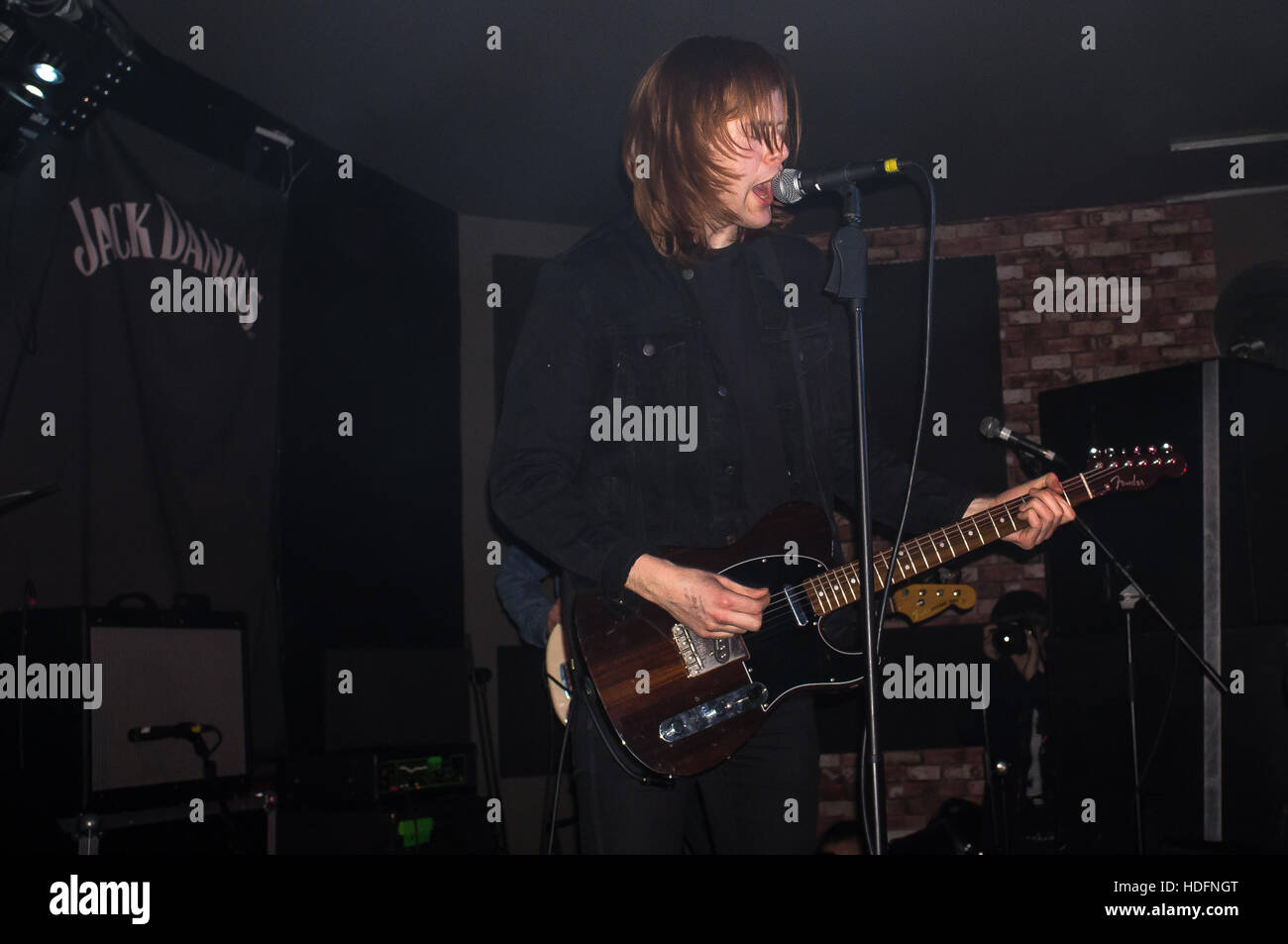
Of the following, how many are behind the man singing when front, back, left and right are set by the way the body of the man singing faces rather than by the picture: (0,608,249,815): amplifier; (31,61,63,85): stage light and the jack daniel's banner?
3

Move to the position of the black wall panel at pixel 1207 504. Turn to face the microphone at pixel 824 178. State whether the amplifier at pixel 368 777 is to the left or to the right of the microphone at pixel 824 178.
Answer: right

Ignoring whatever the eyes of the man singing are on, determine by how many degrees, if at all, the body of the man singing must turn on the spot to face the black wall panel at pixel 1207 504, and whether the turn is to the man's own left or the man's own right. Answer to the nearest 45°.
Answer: approximately 90° to the man's own left

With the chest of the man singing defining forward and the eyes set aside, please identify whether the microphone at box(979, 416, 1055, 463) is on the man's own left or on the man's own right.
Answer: on the man's own left

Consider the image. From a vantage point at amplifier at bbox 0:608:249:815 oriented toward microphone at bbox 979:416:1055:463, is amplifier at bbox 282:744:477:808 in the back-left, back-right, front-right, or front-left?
front-left

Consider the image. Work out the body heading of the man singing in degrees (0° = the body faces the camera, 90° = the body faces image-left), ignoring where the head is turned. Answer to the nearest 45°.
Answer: approximately 315°

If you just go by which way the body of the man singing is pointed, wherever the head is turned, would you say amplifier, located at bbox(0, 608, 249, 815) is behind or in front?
behind

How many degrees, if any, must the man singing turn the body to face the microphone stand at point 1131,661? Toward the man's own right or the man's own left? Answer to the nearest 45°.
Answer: approximately 90° to the man's own left

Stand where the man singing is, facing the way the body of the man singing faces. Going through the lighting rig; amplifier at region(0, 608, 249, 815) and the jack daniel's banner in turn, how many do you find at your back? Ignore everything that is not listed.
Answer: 3

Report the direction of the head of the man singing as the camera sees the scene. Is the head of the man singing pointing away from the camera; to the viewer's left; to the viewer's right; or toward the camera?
to the viewer's right

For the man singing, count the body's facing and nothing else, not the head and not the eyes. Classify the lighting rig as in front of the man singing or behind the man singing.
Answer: behind

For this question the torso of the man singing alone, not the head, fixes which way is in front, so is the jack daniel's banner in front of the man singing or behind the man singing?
behind
